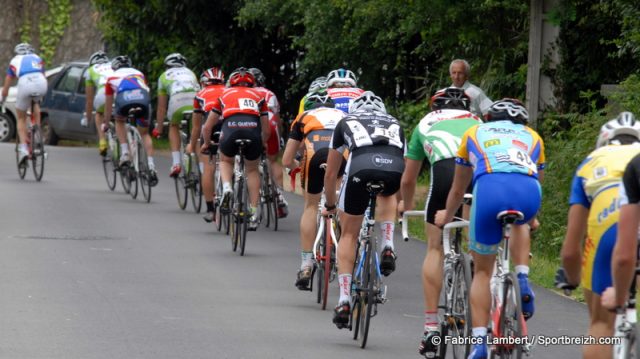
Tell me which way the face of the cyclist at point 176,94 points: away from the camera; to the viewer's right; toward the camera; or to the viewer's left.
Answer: away from the camera

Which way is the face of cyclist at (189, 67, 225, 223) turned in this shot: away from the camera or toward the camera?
away from the camera

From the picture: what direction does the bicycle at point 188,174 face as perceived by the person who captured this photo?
facing away from the viewer and to the left of the viewer

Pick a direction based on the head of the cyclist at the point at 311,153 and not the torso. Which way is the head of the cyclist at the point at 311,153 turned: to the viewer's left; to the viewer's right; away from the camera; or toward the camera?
away from the camera

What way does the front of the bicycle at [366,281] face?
away from the camera

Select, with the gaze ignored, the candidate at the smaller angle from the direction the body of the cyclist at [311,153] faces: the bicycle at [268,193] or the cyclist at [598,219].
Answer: the bicycle

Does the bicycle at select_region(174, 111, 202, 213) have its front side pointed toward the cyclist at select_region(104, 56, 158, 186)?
yes

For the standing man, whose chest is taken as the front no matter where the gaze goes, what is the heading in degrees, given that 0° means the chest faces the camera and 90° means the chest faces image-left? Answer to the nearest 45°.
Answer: approximately 45°

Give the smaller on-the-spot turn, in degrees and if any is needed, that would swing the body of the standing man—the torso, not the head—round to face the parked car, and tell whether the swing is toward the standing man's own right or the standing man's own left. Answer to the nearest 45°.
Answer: approximately 90° to the standing man's own right

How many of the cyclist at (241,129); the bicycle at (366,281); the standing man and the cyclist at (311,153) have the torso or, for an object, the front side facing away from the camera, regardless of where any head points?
3

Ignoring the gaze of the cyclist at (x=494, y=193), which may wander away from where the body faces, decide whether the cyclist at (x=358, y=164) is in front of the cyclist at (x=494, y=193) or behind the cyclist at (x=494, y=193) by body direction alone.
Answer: in front

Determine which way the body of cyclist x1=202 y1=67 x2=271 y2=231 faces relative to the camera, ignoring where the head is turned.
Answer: away from the camera

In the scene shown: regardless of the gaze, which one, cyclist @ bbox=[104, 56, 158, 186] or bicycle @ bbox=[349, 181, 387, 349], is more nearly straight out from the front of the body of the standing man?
the bicycle

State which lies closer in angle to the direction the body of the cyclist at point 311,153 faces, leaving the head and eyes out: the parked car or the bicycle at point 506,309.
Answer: the parked car

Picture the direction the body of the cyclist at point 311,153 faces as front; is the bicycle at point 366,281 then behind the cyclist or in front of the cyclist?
behind

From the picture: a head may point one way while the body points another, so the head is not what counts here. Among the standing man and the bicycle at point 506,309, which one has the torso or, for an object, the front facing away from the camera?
the bicycle

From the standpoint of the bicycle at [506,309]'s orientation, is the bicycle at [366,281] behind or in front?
in front

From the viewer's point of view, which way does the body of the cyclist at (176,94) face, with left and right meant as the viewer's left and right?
facing away from the viewer and to the left of the viewer

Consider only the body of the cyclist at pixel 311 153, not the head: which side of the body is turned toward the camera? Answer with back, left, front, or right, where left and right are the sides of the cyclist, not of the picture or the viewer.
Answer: back
